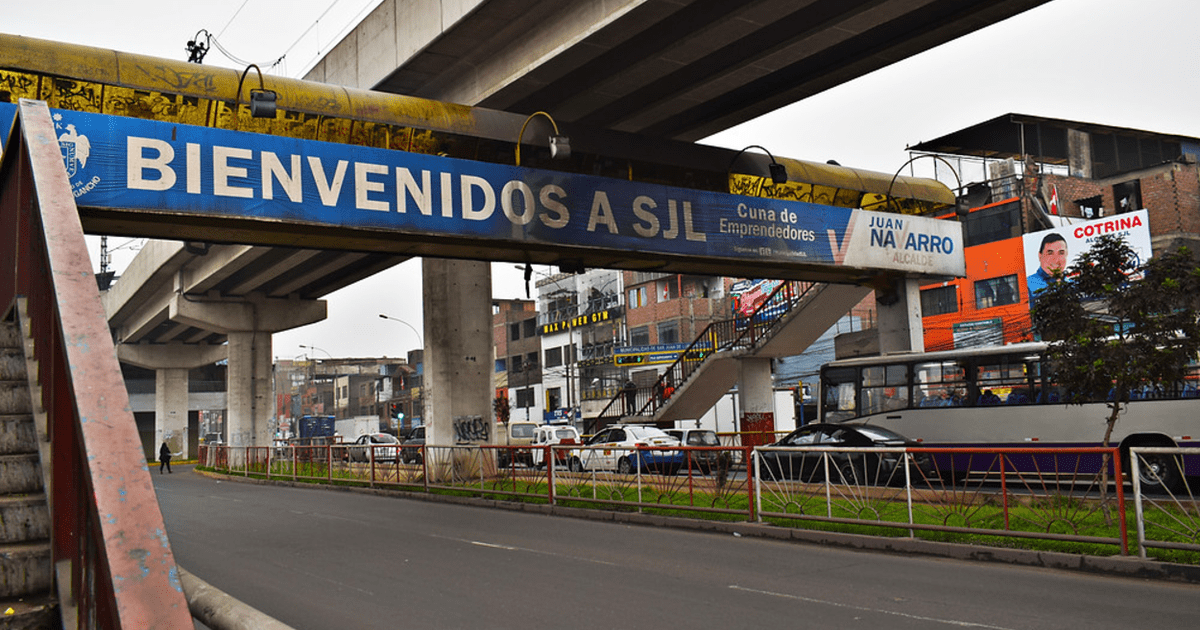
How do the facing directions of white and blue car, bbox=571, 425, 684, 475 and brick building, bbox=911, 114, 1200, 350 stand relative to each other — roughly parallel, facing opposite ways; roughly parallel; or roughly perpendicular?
roughly perpendicular

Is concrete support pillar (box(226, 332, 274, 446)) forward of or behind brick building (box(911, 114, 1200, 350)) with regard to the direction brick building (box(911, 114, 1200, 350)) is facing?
forward

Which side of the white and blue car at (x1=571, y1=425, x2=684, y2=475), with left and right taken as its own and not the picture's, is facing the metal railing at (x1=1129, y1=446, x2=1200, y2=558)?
back

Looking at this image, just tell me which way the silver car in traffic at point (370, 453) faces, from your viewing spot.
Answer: facing away from the viewer and to the left of the viewer

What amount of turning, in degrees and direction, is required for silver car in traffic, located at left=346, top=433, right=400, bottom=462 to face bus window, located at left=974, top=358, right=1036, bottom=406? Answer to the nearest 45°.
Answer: approximately 180°

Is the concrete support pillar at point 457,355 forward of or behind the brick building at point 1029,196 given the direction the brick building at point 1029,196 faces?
forward

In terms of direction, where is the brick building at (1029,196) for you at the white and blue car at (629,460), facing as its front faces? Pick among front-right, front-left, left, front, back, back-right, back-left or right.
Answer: right

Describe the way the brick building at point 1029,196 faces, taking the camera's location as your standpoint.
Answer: facing the viewer and to the left of the viewer

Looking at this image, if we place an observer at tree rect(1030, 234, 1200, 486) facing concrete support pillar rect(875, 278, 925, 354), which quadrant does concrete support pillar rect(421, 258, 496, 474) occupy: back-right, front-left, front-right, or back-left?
front-left

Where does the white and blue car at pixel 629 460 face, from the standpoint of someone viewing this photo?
facing away from the viewer and to the left of the viewer

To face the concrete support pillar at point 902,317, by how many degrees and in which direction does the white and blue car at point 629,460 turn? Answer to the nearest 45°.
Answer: approximately 90° to its right
